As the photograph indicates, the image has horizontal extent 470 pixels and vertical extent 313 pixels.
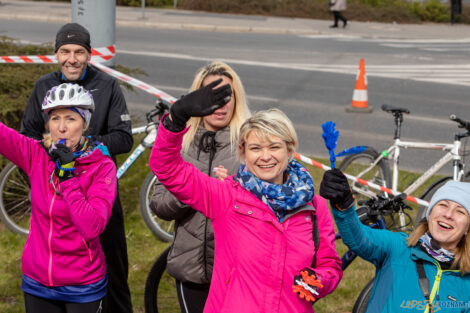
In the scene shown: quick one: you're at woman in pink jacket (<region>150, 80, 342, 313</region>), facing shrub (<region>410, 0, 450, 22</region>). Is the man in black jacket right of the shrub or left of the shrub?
left

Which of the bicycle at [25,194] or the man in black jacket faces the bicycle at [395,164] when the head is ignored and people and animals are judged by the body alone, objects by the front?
the bicycle at [25,194]

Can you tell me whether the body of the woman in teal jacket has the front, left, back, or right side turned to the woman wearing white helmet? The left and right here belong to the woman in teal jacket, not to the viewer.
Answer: right

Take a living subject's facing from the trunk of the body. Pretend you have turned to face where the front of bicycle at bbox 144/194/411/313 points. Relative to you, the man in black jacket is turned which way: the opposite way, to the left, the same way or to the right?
to the right

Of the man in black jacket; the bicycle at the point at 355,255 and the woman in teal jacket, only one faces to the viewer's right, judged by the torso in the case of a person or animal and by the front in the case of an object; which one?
the bicycle

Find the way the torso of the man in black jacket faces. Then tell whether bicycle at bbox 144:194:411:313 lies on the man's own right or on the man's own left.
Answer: on the man's own left

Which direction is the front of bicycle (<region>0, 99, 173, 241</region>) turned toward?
to the viewer's right

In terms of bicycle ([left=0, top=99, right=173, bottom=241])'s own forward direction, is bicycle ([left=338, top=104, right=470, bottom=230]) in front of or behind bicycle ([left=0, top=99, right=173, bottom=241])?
in front

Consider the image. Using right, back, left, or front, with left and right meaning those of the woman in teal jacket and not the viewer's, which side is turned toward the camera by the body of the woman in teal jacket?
front

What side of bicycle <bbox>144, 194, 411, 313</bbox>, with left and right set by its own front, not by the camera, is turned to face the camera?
right

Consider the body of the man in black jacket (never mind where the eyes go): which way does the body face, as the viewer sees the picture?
toward the camera
